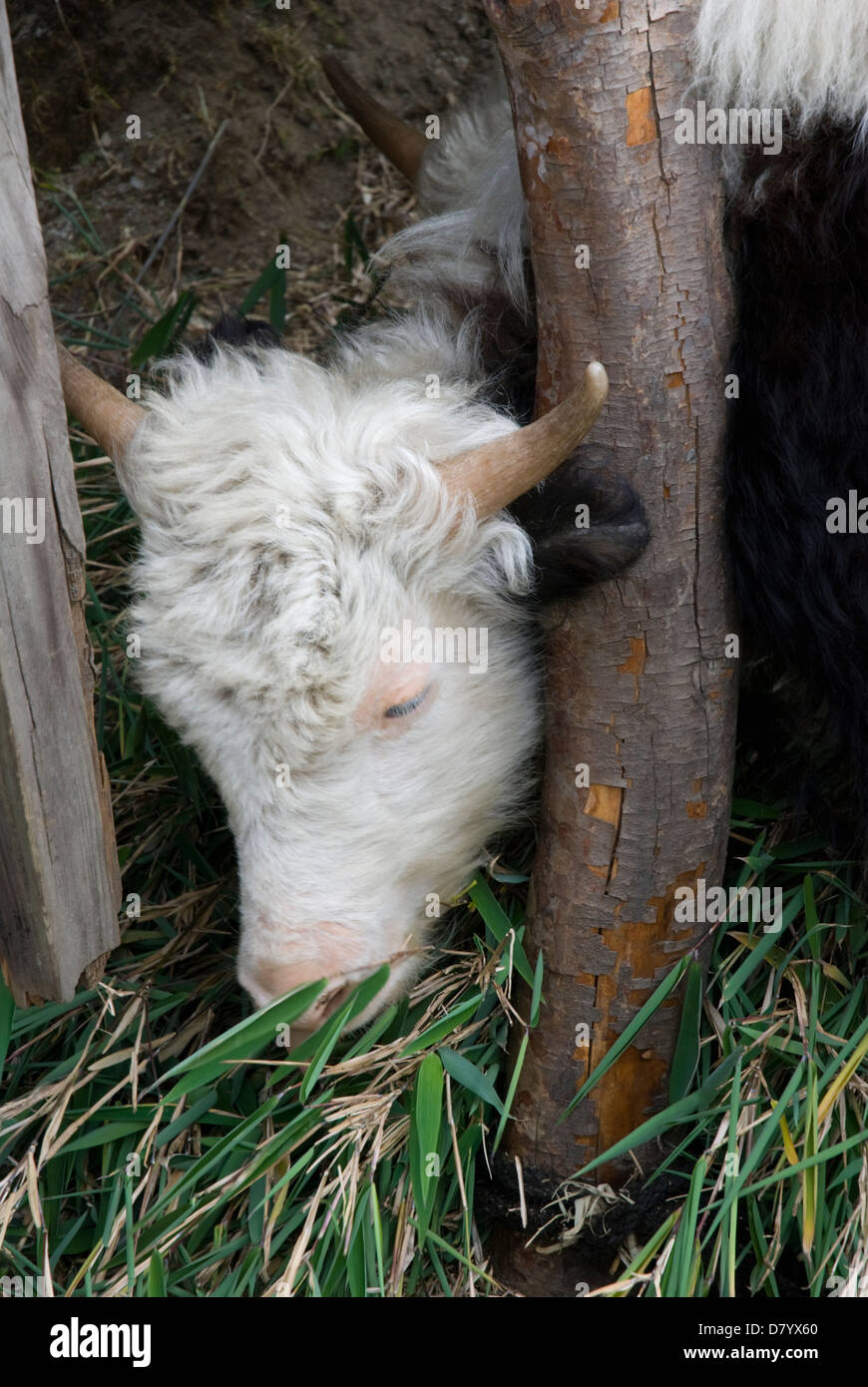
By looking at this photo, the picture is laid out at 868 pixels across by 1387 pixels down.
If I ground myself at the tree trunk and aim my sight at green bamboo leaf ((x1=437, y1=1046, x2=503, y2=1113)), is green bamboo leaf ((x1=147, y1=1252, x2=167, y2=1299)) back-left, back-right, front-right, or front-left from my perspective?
front-left

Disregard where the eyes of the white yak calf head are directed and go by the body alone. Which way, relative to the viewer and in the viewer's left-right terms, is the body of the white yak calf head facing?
facing the viewer and to the left of the viewer
